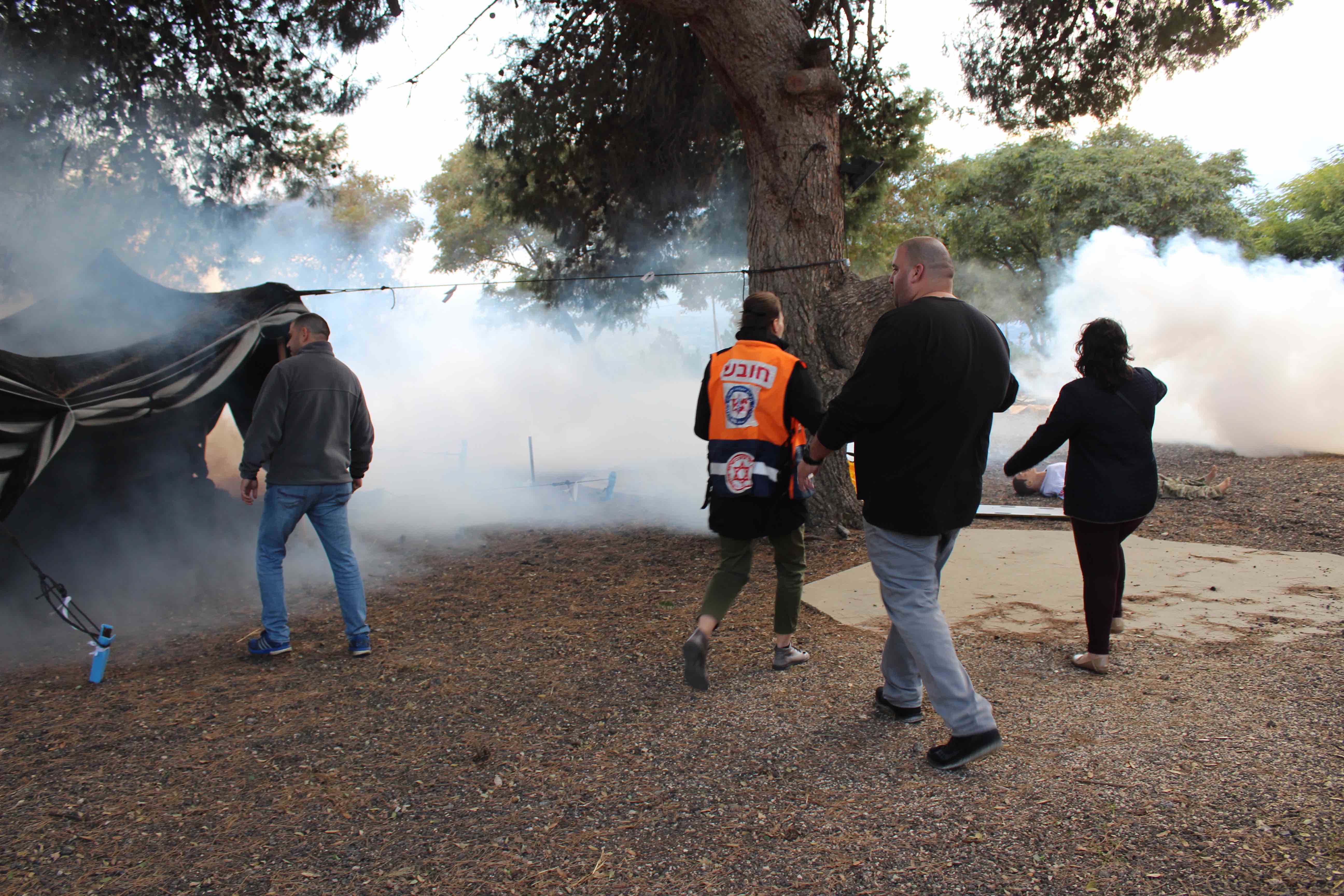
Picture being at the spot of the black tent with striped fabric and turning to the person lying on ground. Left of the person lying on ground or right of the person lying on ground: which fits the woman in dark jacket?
right

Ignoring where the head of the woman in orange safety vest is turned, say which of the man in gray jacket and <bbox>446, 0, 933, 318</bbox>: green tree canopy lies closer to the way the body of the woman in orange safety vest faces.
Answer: the green tree canopy

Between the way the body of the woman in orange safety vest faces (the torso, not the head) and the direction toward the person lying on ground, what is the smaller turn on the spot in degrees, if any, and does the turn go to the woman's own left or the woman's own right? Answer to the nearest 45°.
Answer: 0° — they already face them

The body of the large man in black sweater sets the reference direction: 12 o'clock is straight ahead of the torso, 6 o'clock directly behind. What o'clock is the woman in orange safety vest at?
The woman in orange safety vest is roughly at 12 o'clock from the large man in black sweater.

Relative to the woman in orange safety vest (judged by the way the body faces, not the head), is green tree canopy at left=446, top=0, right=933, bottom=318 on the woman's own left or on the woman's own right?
on the woman's own left

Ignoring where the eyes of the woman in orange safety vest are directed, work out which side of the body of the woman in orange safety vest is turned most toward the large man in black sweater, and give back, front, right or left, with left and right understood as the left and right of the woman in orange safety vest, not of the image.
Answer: right

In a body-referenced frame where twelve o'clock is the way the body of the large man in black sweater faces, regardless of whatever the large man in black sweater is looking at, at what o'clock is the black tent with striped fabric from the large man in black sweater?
The black tent with striped fabric is roughly at 11 o'clock from the large man in black sweater.

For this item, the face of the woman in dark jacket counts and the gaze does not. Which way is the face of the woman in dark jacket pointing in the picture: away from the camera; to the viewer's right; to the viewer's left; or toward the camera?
away from the camera

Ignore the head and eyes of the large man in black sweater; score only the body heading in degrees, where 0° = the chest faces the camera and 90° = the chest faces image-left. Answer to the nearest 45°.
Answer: approximately 135°

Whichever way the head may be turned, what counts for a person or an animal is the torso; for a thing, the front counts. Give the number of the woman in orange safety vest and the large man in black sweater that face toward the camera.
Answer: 0

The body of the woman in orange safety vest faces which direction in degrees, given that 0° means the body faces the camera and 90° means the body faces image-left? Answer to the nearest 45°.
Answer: approximately 225°

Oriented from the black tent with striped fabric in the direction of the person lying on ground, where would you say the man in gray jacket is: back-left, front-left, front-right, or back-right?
front-right

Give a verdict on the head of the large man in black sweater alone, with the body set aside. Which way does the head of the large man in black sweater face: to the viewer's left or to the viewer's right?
to the viewer's left

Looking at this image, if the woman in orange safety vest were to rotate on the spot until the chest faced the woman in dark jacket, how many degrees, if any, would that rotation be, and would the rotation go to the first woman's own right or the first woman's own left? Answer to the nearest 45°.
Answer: approximately 45° to the first woman's own right

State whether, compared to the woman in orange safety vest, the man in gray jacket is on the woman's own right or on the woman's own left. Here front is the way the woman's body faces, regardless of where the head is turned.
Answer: on the woman's own left

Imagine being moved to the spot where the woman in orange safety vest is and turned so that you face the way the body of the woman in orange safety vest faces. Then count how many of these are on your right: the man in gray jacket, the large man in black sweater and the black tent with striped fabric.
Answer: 1

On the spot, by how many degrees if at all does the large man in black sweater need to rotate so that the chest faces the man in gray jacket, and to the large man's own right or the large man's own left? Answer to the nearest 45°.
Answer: approximately 45° to the large man's own left
